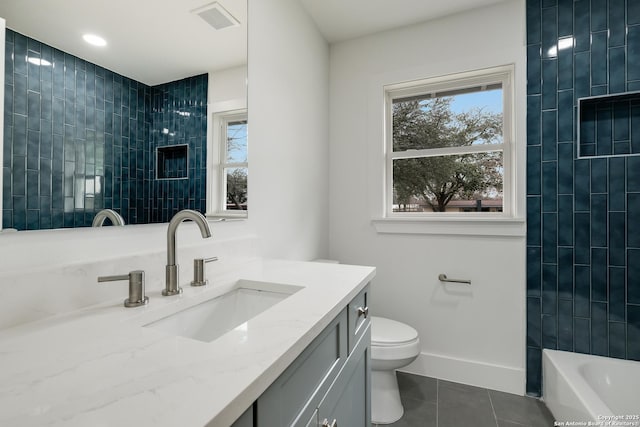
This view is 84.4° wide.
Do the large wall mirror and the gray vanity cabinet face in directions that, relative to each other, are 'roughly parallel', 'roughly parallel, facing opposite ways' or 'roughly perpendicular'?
roughly parallel

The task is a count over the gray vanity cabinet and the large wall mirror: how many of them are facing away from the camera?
0

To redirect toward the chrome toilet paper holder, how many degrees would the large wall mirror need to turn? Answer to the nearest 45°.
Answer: approximately 45° to its left

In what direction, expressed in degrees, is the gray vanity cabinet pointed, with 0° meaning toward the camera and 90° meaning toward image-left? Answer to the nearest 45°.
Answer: approximately 270°

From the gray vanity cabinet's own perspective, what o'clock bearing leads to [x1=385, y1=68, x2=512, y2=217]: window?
The window is roughly at 10 o'clock from the gray vanity cabinet.

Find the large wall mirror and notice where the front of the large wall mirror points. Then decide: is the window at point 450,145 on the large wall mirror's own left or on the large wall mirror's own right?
on the large wall mirror's own left

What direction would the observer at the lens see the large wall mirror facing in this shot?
facing the viewer and to the right of the viewer
